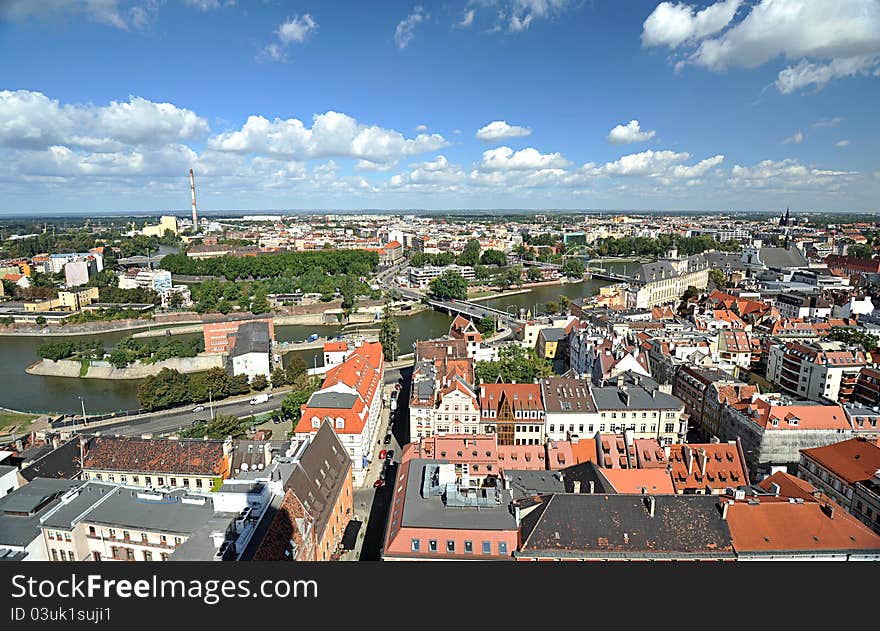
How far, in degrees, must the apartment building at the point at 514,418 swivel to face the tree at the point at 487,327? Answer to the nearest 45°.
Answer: approximately 180°

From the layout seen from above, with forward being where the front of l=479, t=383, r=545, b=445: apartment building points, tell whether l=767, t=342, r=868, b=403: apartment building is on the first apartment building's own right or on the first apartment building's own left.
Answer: on the first apartment building's own left

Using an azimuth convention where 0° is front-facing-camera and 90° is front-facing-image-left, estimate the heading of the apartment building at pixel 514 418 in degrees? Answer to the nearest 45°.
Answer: approximately 0°

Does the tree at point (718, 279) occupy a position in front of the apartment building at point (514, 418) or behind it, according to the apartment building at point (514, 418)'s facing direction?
behind

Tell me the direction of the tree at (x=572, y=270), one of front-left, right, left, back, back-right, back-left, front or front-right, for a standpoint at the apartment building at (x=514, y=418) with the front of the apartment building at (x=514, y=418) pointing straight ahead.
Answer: back

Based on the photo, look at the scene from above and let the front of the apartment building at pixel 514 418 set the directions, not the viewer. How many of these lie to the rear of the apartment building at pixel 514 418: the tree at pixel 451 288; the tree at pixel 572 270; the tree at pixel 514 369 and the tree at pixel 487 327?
4

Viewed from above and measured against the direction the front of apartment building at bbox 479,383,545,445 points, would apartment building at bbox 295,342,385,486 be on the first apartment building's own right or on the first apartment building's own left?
on the first apartment building's own right

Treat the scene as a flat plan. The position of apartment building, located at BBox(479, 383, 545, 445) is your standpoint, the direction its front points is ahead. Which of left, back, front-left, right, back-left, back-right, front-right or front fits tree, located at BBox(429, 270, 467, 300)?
back

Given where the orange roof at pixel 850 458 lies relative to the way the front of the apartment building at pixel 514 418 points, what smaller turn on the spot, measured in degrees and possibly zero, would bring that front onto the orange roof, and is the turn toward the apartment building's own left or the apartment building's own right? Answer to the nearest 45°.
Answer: approximately 90° to the apartment building's own left

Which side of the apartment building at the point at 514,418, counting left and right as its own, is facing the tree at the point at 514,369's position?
back

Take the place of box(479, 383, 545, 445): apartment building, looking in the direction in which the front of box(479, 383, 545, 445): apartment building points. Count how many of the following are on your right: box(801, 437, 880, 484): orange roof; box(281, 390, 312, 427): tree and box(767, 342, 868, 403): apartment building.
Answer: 1

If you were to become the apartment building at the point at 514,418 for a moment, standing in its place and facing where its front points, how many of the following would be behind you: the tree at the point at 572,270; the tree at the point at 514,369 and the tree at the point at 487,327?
3
